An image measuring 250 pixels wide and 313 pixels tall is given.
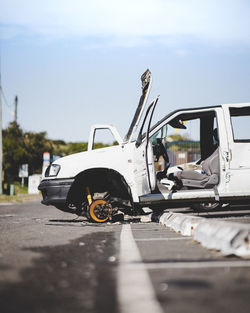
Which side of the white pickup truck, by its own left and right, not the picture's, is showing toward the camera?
left

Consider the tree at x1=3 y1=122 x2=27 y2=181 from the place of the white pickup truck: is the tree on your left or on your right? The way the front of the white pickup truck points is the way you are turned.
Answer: on your right

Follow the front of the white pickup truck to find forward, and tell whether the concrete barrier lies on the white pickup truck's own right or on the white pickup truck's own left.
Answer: on the white pickup truck's own left
